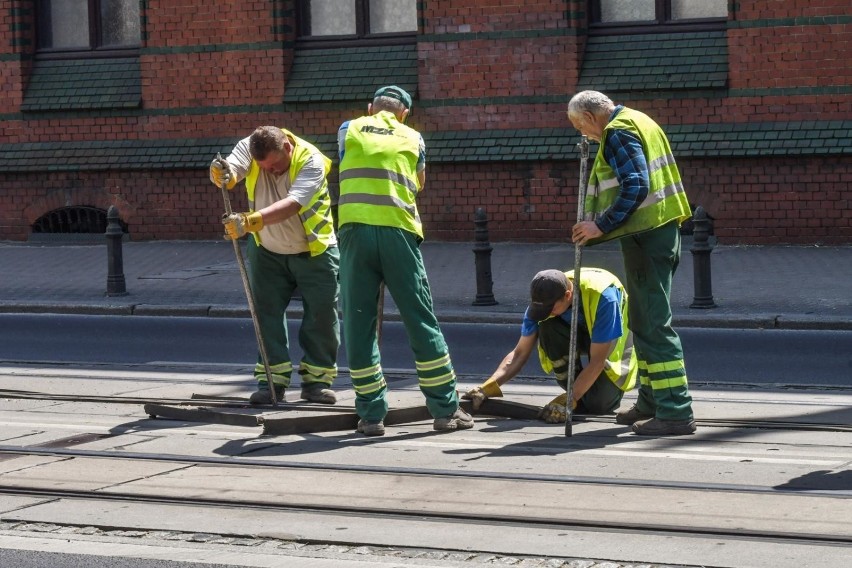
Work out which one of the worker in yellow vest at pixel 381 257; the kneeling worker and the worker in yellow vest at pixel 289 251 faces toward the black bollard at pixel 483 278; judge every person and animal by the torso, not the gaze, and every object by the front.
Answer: the worker in yellow vest at pixel 381 257

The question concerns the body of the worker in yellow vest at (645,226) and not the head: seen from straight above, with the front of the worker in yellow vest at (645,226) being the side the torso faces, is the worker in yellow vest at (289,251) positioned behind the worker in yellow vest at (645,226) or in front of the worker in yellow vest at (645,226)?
in front

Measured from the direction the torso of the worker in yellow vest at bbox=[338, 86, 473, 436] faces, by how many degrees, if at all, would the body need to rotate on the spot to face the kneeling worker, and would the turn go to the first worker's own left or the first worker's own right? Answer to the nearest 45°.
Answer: approximately 90° to the first worker's own right

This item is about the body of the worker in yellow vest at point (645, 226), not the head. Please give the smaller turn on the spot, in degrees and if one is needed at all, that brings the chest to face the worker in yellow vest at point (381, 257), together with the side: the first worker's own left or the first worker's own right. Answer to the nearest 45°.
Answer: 0° — they already face them

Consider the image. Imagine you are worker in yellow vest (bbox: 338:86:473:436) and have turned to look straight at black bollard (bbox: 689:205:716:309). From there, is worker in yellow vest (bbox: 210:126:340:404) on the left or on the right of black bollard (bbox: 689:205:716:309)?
left

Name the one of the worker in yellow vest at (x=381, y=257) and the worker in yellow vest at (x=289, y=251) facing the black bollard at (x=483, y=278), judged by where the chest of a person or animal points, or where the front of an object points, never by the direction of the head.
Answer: the worker in yellow vest at (x=381, y=257)

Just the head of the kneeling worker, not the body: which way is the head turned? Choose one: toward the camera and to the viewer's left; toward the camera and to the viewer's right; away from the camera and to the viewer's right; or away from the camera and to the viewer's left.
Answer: toward the camera and to the viewer's left

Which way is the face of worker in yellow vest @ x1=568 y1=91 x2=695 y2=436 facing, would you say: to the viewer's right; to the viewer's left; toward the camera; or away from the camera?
to the viewer's left

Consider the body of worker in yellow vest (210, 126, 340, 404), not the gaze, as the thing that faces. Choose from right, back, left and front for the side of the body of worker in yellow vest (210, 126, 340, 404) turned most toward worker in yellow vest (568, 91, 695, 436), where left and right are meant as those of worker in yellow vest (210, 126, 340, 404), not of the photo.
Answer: left

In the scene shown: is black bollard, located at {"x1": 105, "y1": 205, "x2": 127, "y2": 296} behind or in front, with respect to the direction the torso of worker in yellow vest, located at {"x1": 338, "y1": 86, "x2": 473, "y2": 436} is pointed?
in front

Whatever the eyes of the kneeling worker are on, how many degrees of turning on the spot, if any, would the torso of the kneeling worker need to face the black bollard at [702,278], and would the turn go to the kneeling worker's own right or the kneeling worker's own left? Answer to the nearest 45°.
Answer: approximately 135° to the kneeling worker's own right

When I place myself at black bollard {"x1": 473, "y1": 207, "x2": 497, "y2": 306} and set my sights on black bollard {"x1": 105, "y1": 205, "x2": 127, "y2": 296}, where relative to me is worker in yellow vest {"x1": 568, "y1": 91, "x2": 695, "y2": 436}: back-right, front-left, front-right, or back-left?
back-left

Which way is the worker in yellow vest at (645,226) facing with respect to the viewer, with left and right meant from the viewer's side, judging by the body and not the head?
facing to the left of the viewer

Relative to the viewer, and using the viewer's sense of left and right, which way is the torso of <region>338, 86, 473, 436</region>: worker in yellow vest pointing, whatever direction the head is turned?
facing away from the viewer

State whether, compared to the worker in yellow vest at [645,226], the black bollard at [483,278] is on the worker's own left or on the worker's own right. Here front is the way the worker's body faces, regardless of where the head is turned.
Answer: on the worker's own right
